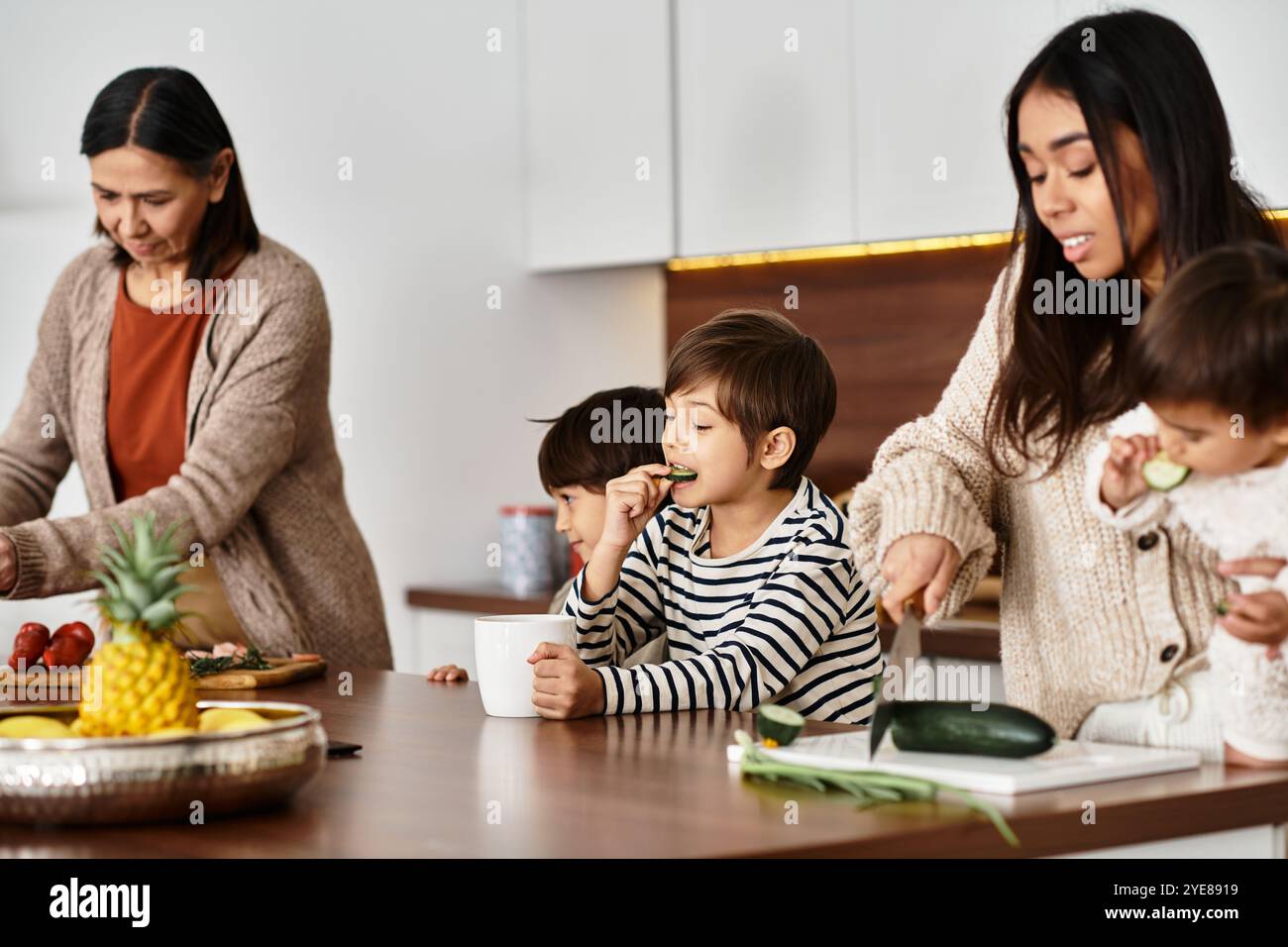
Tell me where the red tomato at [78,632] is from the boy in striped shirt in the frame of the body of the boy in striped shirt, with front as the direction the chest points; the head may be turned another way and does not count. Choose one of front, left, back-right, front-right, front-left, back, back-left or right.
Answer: front-right

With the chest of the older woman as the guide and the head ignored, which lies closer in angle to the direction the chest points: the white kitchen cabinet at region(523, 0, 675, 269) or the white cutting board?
the white cutting board

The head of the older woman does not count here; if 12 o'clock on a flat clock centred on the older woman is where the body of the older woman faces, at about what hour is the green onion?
The green onion is roughly at 10 o'clock from the older woman.

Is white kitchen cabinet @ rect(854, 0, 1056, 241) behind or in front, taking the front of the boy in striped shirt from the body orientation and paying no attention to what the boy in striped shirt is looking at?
behind

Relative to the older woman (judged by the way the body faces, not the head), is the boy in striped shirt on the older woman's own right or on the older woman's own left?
on the older woman's own left

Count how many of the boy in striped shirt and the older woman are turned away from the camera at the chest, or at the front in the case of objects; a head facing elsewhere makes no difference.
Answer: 0

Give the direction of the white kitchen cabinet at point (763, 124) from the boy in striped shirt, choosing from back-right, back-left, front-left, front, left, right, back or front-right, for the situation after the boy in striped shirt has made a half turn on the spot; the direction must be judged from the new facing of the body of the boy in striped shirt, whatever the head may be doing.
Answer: front-left

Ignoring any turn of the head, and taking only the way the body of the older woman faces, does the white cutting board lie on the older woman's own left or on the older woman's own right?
on the older woman's own left

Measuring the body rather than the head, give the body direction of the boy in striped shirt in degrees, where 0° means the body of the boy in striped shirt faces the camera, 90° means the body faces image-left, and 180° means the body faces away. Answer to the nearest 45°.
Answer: approximately 45°

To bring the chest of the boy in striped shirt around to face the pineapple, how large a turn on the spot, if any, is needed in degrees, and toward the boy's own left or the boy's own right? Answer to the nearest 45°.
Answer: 0° — they already face it

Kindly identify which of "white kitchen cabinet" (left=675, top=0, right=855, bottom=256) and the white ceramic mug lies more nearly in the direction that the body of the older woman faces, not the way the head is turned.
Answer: the white ceramic mug

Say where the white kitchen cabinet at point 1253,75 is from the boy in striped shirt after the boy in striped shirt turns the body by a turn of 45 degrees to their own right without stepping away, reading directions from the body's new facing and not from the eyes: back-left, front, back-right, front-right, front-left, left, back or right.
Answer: back-right

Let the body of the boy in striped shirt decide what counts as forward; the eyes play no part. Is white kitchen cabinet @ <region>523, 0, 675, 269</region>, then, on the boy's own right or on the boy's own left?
on the boy's own right
